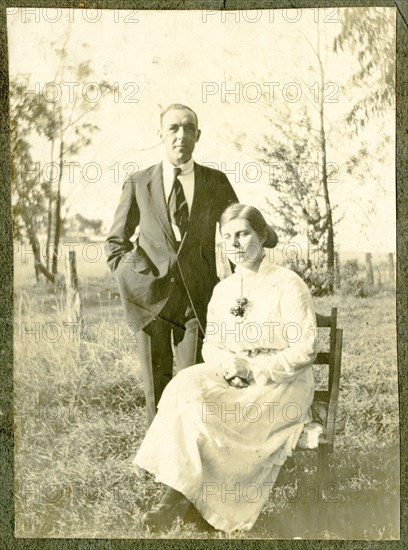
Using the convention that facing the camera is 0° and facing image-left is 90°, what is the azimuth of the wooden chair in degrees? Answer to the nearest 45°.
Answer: approximately 45°

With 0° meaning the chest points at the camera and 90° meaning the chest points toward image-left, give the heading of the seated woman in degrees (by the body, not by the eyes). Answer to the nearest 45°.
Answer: approximately 45°

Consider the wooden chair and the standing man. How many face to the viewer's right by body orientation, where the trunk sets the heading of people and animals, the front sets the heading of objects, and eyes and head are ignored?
0

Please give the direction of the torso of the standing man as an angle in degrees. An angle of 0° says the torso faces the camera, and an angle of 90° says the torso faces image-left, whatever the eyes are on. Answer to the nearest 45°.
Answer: approximately 0°
